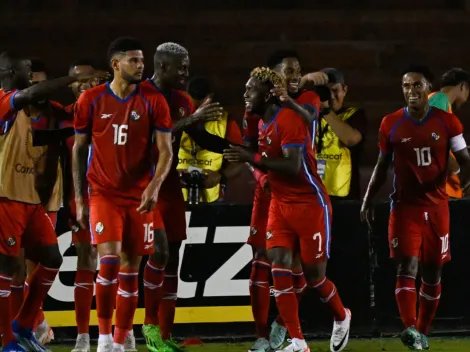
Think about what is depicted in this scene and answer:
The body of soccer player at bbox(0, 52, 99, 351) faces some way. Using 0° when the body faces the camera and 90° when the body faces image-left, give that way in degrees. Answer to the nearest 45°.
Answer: approximately 315°

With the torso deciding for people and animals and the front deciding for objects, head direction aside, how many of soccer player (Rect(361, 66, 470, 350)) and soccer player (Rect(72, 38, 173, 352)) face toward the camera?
2

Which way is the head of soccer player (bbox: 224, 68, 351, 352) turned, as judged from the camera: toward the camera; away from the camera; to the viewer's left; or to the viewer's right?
to the viewer's left

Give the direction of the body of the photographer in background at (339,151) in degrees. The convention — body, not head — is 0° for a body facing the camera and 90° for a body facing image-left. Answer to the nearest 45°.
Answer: approximately 45°

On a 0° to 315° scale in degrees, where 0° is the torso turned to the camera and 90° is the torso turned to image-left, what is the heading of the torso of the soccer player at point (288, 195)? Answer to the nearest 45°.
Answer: approximately 45°

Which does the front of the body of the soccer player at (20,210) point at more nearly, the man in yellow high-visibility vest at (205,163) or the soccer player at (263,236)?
the soccer player
